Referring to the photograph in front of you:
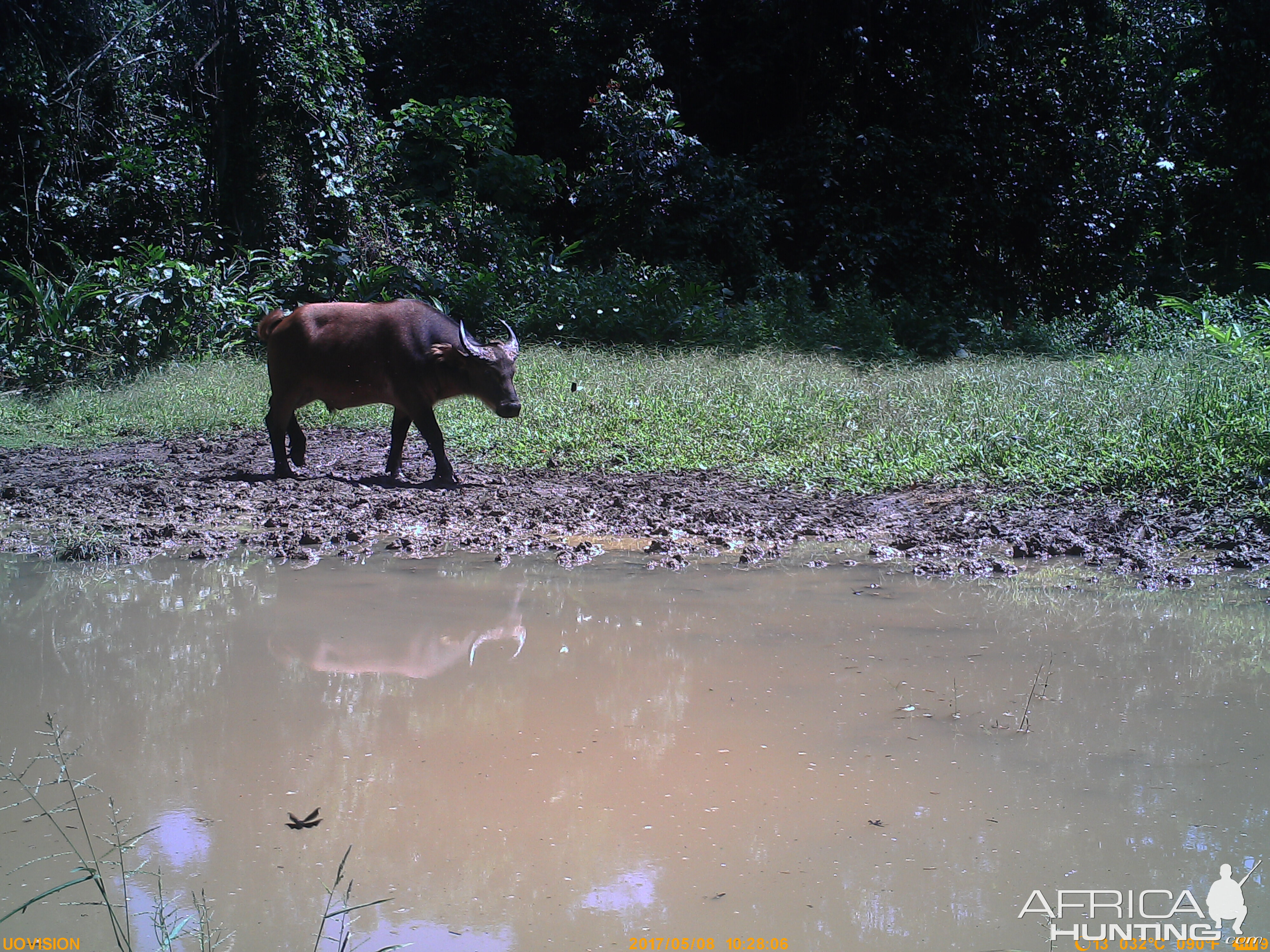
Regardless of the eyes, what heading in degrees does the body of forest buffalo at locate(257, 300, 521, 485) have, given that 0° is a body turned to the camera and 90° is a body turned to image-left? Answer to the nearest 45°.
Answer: approximately 270°
